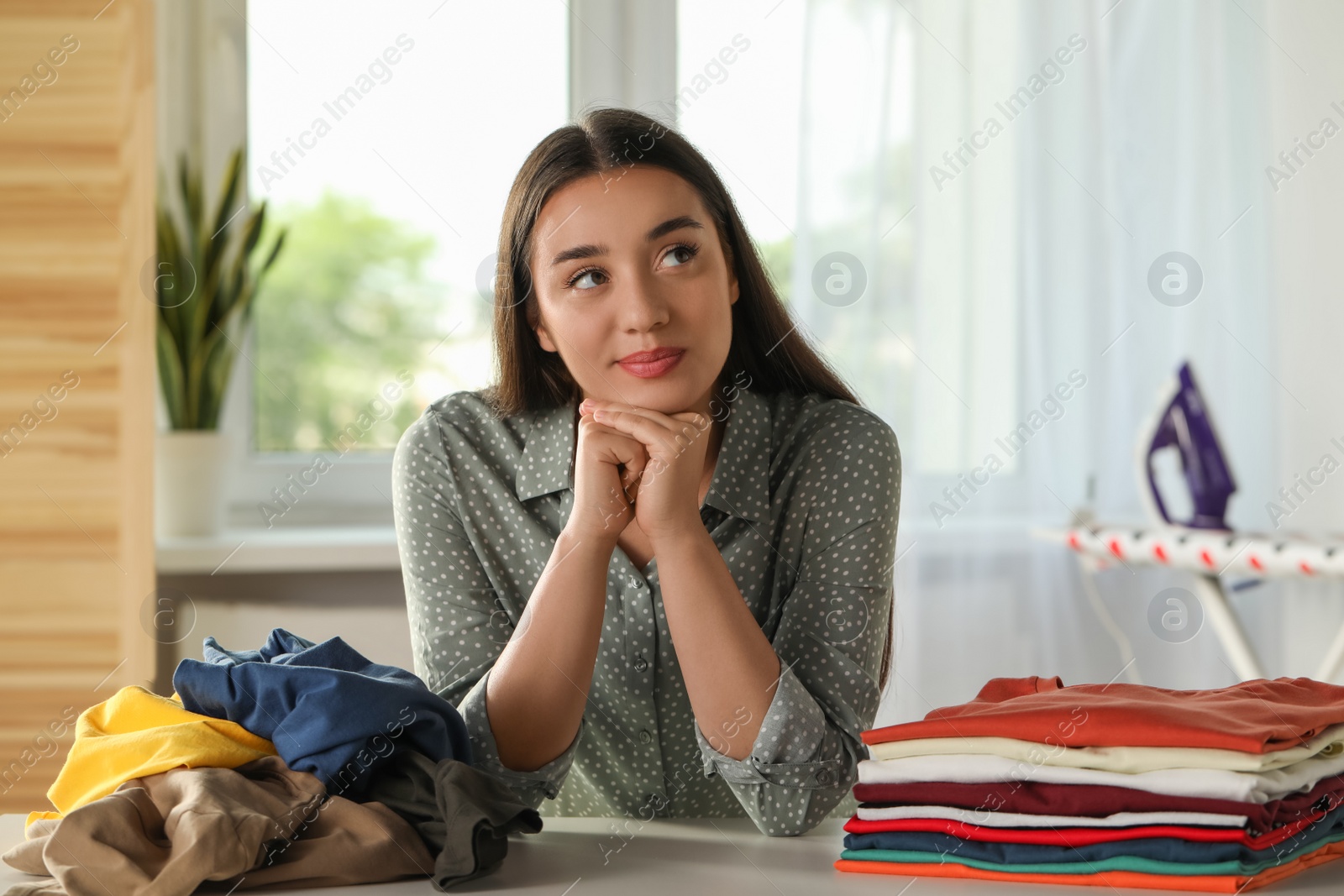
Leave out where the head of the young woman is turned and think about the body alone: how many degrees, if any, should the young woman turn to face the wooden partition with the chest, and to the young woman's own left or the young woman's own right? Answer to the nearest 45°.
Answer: approximately 135° to the young woman's own right

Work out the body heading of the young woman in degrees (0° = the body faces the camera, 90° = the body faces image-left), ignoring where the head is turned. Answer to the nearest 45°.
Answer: approximately 0°

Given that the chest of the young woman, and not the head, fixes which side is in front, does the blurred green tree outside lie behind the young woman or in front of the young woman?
behind

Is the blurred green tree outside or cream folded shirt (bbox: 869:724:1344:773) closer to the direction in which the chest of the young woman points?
the cream folded shirt

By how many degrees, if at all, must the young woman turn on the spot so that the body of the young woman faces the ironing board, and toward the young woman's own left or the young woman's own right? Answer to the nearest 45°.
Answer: approximately 135° to the young woman's own left

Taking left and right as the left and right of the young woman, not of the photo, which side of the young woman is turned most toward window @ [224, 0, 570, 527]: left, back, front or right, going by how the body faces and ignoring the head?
back

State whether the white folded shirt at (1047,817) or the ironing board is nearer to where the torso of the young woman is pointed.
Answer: the white folded shirt

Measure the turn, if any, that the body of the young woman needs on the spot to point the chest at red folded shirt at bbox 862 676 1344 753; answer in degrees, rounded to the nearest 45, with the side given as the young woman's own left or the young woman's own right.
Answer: approximately 45° to the young woman's own left

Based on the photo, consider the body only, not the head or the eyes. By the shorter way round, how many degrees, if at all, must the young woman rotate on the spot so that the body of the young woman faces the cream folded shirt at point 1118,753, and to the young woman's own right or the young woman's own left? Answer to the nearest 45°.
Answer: approximately 45° to the young woman's own left

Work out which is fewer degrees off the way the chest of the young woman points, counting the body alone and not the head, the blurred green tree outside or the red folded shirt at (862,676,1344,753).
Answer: the red folded shirt

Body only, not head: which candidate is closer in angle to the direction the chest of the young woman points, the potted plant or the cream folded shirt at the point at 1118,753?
the cream folded shirt

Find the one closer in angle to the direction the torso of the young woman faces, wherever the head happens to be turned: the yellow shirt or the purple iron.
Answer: the yellow shirt

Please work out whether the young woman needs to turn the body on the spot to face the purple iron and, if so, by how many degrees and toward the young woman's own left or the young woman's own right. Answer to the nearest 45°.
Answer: approximately 135° to the young woman's own left
